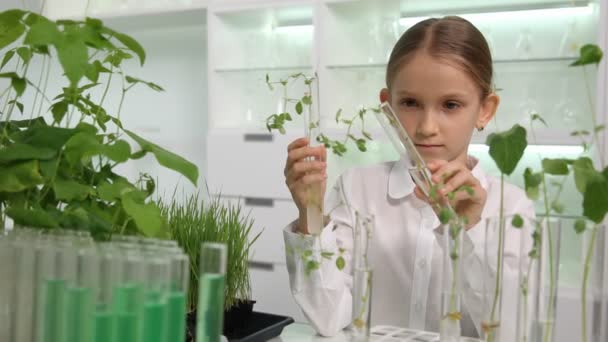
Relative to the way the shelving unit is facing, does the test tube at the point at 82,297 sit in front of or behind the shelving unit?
in front

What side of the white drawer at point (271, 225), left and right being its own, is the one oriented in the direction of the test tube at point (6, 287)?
front

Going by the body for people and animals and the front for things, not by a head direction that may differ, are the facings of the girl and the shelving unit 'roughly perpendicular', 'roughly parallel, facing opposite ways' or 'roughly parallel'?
roughly parallel

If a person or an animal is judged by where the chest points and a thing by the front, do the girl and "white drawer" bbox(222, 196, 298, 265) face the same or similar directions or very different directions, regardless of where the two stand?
same or similar directions

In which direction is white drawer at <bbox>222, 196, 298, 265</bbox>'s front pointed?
toward the camera

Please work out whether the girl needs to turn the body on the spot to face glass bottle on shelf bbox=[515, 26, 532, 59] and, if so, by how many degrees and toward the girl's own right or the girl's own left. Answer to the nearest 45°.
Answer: approximately 180°

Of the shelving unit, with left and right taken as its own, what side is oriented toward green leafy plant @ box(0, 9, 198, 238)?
front

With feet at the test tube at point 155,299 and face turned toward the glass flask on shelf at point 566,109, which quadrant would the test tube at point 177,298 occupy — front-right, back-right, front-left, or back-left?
front-right

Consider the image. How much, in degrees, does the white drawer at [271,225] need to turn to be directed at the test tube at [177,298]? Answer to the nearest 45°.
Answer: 0° — it already faces it

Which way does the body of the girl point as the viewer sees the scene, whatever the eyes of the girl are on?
toward the camera

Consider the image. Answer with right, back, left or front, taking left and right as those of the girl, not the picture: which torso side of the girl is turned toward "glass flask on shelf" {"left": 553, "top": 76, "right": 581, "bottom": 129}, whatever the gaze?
back

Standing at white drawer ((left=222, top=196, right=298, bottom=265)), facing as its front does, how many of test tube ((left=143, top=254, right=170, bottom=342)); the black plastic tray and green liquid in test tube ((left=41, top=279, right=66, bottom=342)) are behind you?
0

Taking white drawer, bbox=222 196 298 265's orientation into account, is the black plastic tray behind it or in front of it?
in front

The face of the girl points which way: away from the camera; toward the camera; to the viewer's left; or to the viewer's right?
toward the camera
